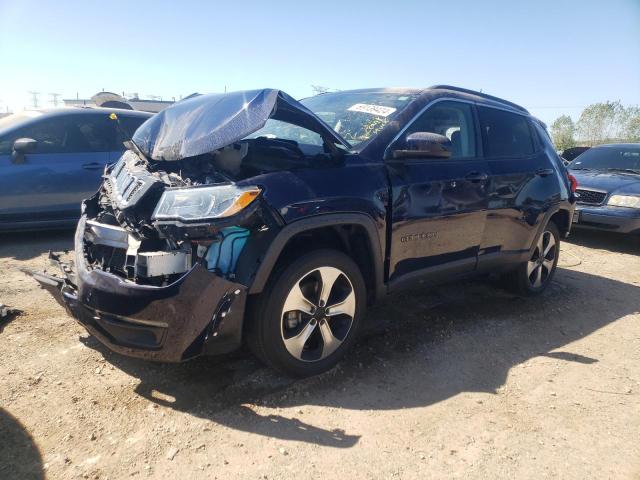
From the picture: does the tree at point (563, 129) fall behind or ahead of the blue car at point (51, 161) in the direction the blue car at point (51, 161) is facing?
behind

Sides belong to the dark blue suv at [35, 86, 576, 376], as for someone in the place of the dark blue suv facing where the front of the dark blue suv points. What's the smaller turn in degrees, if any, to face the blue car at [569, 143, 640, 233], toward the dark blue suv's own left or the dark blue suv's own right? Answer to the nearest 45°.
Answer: approximately 180°

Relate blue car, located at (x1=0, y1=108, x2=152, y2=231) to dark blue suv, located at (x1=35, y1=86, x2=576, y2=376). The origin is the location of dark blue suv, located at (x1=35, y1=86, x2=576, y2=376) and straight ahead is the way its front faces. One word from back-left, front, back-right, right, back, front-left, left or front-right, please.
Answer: right

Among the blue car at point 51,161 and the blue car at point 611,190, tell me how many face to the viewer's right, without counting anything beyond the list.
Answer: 0

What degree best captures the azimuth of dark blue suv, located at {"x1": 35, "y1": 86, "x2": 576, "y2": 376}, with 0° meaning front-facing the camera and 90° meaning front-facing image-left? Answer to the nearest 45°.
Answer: approximately 45°

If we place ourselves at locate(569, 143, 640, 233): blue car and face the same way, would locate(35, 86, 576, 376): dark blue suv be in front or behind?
in front

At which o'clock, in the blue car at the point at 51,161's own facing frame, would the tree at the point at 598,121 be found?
The tree is roughly at 5 o'clock from the blue car.

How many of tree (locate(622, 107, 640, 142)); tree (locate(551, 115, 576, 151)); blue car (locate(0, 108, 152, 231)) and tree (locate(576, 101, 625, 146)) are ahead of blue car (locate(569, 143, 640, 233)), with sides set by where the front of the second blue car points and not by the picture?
1

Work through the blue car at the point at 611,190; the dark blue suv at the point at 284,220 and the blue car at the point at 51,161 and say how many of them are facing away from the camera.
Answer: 0

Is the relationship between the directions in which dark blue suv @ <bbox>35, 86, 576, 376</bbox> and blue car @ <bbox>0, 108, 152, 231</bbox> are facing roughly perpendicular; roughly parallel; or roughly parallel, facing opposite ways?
roughly parallel

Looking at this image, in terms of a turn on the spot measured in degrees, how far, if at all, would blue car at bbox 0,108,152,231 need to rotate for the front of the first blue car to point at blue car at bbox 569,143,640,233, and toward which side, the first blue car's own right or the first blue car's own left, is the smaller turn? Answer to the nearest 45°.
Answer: approximately 180°

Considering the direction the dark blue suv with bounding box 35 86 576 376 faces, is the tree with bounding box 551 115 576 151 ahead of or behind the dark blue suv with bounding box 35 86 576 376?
behind

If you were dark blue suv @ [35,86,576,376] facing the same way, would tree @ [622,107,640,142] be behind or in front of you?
behind

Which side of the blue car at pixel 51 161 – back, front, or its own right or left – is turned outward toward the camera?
left
